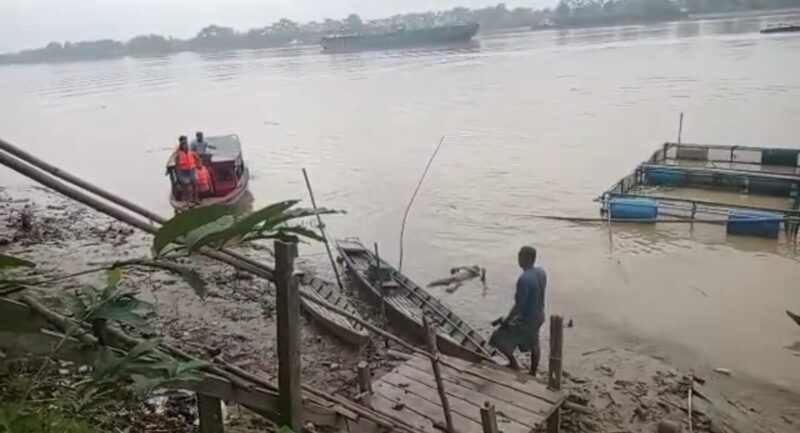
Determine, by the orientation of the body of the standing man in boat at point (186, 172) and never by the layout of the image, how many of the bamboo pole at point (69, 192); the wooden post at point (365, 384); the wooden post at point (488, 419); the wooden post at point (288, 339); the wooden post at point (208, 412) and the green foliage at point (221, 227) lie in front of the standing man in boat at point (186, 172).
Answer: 6

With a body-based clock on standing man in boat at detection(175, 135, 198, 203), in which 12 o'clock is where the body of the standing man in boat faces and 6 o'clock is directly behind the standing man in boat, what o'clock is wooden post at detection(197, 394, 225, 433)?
The wooden post is roughly at 12 o'clock from the standing man in boat.

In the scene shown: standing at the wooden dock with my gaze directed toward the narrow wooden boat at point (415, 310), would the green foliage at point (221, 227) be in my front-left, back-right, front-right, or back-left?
back-left

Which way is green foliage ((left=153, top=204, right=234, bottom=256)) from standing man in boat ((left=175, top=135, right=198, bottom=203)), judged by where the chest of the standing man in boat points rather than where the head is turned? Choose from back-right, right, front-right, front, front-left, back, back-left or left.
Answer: front

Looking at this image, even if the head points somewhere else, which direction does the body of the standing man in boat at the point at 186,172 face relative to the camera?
toward the camera

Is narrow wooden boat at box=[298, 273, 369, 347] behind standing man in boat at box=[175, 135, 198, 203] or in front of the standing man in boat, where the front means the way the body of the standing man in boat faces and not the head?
in front

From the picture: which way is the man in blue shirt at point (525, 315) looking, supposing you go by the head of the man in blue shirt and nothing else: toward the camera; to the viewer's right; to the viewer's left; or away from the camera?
away from the camera
